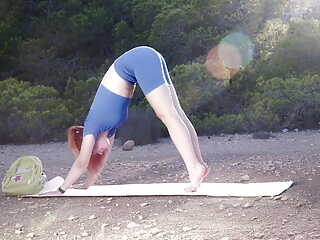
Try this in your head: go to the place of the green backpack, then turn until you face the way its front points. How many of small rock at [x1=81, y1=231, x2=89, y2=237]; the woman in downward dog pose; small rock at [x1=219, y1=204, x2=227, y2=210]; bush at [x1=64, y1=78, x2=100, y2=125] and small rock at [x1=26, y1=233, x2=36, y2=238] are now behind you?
1

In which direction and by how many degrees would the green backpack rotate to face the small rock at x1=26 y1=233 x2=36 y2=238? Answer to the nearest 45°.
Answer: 0° — it already faces it

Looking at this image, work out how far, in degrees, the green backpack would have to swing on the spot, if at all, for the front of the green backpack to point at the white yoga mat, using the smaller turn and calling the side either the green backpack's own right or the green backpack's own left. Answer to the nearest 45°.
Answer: approximately 90° to the green backpack's own left

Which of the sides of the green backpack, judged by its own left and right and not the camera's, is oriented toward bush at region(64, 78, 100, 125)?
back

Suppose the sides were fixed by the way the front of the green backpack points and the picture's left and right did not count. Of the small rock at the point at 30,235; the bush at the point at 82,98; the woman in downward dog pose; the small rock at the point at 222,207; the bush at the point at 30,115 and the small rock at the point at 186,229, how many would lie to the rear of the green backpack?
2

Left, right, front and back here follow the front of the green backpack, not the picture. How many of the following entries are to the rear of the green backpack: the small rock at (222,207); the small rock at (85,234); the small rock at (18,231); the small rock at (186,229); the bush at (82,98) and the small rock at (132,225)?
1

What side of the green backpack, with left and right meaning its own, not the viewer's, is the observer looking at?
front

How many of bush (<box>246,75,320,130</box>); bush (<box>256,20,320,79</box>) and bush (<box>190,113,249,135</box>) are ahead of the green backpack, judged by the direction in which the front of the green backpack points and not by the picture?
0

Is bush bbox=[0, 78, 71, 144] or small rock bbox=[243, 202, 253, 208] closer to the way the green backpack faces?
the small rock

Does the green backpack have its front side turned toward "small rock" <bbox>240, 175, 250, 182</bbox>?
no

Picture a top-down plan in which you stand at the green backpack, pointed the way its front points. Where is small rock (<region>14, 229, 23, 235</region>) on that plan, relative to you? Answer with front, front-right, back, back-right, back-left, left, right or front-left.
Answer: front

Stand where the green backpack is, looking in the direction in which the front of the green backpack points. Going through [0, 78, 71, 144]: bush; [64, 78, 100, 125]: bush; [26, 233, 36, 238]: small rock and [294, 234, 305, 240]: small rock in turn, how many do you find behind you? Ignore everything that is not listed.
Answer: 2

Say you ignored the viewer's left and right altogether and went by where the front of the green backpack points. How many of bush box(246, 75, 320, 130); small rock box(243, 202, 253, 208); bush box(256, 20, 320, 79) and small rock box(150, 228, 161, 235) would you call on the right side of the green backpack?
0

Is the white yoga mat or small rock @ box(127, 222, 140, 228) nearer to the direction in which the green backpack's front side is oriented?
the small rock

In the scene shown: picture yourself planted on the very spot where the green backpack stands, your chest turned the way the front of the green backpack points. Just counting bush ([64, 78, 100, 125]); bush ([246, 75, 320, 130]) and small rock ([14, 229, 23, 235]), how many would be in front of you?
1

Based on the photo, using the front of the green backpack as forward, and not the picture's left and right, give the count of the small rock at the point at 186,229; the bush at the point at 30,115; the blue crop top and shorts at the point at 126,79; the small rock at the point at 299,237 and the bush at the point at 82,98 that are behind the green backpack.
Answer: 2

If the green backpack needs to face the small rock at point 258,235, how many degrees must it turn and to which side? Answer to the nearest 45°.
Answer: approximately 45° to its left

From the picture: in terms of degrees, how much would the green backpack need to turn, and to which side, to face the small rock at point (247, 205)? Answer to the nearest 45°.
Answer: approximately 45° to its left

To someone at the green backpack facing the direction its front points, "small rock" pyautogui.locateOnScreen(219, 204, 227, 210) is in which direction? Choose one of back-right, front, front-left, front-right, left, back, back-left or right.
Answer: front-left
